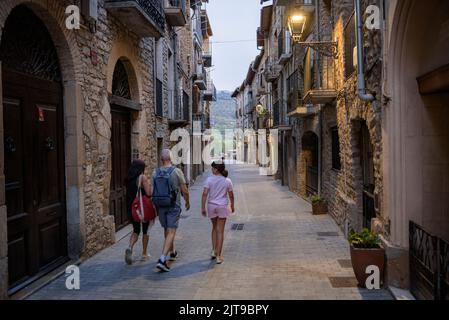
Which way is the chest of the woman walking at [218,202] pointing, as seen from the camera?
away from the camera

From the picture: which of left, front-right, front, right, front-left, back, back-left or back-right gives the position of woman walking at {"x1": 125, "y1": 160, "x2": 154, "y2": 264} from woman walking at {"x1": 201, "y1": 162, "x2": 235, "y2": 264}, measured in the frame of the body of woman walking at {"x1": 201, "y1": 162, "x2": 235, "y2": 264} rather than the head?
left

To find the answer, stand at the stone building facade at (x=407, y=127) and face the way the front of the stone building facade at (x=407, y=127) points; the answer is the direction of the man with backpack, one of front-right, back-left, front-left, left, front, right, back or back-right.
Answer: front

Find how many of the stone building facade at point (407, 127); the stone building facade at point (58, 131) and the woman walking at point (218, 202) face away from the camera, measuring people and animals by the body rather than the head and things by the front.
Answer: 1

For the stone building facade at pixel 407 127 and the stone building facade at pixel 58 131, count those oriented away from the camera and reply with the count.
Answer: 0

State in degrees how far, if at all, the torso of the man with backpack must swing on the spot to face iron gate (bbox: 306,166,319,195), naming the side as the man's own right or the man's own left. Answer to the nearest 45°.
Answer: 0° — they already face it

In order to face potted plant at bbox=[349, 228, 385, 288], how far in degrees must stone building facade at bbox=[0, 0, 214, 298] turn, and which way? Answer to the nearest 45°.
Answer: approximately 45° to its right

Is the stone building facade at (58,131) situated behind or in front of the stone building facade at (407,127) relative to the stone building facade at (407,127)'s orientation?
in front

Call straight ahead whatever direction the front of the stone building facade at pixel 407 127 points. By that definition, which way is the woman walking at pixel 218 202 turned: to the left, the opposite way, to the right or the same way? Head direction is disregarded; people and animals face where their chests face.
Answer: to the right

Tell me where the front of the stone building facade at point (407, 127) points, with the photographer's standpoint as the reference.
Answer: facing to the left of the viewer

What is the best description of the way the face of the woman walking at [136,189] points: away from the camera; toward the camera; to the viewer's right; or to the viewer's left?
away from the camera

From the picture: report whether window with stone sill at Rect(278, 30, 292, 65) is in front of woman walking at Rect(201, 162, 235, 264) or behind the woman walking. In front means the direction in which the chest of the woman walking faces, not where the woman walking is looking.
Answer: in front

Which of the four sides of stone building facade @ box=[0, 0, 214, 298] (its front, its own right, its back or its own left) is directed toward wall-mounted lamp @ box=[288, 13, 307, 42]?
front

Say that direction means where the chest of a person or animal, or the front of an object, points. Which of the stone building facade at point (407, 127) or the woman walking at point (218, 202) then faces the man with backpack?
the stone building facade

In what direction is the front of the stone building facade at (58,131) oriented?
to the viewer's right

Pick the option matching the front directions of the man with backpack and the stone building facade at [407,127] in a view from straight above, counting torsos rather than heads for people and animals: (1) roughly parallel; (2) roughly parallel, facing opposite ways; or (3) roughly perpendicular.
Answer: roughly perpendicular

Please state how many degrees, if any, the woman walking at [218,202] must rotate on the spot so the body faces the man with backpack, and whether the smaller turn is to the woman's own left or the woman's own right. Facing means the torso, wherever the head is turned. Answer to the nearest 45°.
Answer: approximately 90° to the woman's own left
